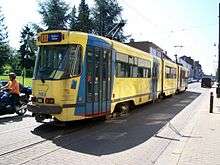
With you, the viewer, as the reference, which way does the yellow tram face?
facing the viewer and to the left of the viewer
